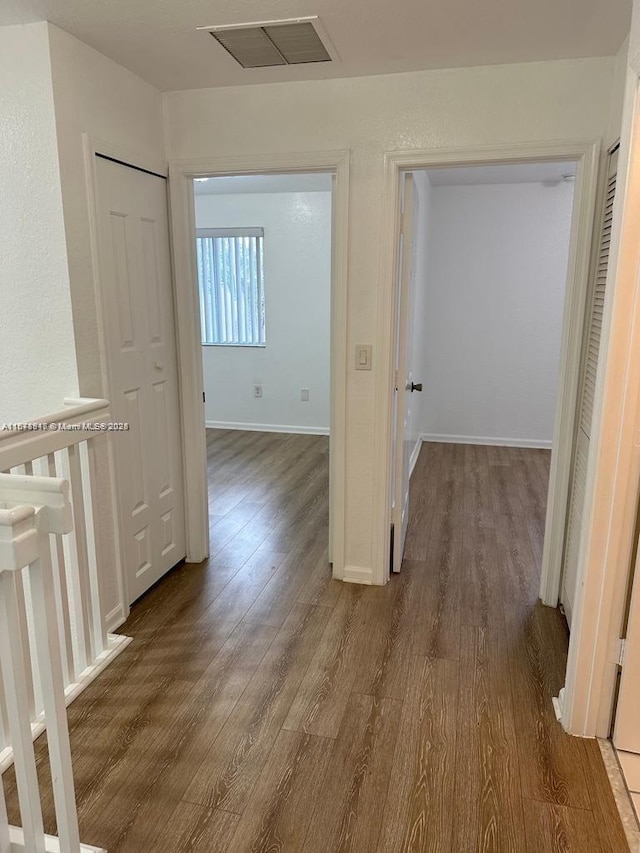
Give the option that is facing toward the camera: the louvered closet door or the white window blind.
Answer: the white window blind

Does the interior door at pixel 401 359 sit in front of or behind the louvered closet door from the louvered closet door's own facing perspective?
in front

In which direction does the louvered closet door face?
to the viewer's left

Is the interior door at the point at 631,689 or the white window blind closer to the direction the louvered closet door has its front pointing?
the white window blind

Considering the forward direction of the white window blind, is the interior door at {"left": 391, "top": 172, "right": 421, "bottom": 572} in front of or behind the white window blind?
in front

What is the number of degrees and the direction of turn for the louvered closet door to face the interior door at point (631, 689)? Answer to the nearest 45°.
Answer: approximately 90° to its left

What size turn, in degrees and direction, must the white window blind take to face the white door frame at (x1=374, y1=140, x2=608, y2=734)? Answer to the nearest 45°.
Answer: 0° — it already faces it

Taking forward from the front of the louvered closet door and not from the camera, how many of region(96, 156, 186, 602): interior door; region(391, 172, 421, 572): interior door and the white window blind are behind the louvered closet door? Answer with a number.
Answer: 0

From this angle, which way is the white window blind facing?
toward the camera

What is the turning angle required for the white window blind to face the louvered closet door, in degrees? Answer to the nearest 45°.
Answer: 0° — it already faces it

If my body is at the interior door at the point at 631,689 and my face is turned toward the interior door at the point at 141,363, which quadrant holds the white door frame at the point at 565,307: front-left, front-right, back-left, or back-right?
front-right

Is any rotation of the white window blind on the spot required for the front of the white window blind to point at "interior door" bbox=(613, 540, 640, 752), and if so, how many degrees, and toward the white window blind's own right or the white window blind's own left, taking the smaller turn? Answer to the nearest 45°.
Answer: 0° — it already faces it

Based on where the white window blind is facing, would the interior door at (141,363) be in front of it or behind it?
in front

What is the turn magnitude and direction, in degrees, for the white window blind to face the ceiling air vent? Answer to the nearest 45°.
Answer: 0° — it already faces it

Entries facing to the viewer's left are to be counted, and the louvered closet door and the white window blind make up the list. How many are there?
1

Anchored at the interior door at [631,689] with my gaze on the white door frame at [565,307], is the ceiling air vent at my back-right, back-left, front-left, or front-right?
front-left
